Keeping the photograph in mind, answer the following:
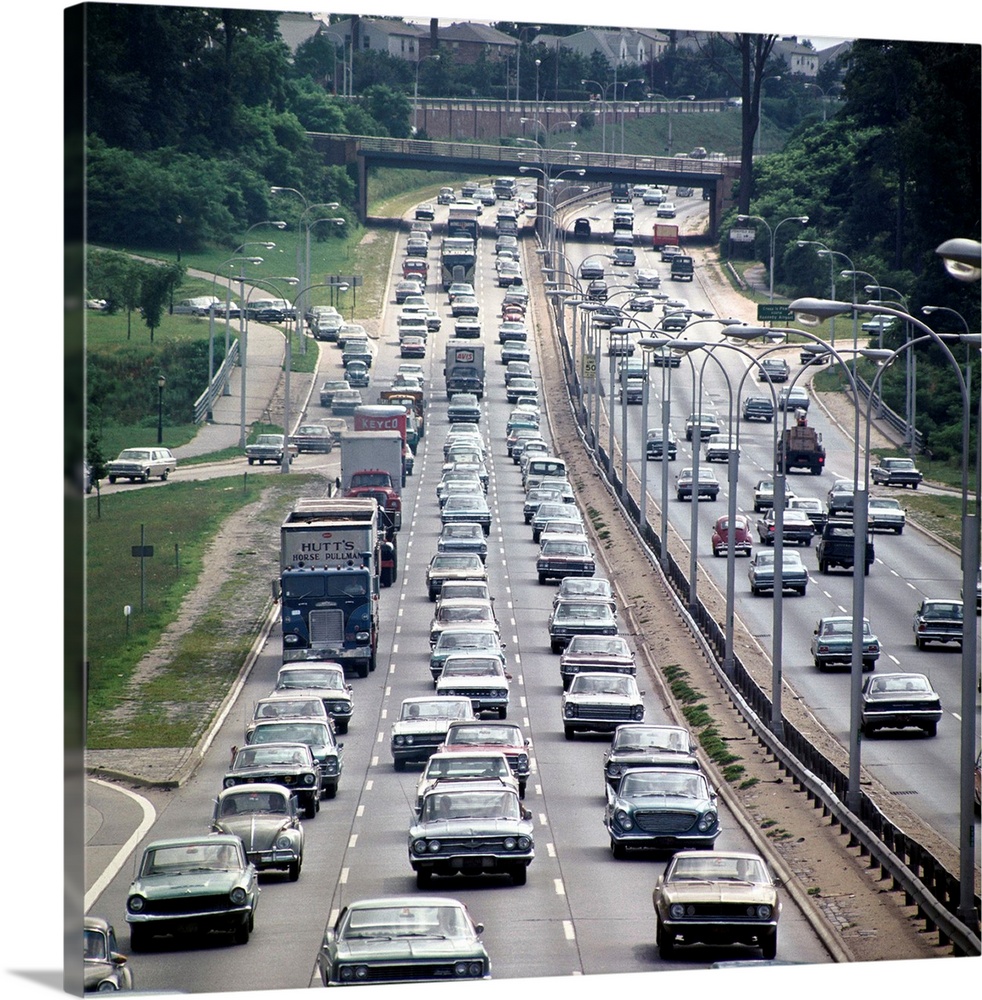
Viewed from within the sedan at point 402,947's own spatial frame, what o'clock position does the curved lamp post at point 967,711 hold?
The curved lamp post is roughly at 8 o'clock from the sedan.

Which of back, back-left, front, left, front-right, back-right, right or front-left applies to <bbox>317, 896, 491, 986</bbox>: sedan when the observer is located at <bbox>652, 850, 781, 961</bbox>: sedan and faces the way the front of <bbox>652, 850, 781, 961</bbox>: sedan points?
front-right

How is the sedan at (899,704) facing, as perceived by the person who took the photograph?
facing away from the viewer

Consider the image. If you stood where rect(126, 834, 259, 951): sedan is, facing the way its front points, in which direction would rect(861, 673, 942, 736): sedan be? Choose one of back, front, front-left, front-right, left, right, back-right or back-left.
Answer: back-left

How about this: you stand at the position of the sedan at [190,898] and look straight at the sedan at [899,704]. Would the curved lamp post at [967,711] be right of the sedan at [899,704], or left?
right

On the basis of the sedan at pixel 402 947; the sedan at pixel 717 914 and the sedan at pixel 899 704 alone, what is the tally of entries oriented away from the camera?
1

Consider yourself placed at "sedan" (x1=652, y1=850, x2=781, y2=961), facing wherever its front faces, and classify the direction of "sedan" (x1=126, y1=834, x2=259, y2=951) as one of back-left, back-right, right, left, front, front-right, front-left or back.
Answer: right

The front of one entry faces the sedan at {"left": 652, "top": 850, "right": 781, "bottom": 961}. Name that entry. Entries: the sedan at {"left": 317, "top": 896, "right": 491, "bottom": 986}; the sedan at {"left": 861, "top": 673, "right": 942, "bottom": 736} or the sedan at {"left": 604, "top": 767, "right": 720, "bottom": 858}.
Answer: the sedan at {"left": 604, "top": 767, "right": 720, "bottom": 858}

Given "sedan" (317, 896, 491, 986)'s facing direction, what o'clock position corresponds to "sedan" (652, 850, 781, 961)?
"sedan" (652, 850, 781, 961) is roughly at 8 o'clock from "sedan" (317, 896, 491, 986).

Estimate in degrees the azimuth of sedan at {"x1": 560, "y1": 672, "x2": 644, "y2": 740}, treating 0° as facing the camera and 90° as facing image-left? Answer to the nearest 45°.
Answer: approximately 0°

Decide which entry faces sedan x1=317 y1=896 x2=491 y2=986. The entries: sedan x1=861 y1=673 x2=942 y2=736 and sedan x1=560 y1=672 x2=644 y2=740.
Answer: sedan x1=560 y1=672 x2=644 y2=740

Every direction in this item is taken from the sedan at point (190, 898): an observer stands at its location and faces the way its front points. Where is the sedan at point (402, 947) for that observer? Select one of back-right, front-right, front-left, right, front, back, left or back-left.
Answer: front-left

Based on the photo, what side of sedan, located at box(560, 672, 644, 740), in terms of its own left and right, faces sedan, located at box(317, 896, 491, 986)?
front
